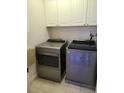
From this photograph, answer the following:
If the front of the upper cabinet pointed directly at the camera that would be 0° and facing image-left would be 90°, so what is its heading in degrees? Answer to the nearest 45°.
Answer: approximately 0°
